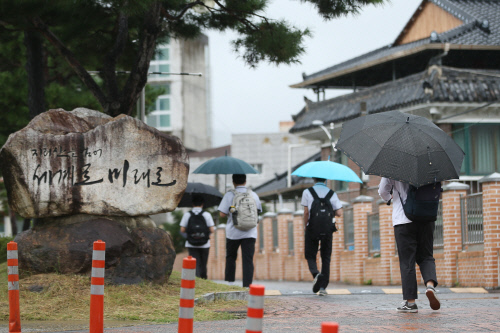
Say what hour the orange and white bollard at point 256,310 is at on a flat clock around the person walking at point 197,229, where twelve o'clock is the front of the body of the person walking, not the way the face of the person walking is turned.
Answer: The orange and white bollard is roughly at 6 o'clock from the person walking.

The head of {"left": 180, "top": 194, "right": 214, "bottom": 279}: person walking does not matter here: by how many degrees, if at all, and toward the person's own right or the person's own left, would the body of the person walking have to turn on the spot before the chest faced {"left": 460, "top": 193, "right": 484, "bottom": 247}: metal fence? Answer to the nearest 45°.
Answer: approximately 90° to the person's own right

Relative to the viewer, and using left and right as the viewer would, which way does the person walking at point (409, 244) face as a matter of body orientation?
facing away from the viewer and to the left of the viewer

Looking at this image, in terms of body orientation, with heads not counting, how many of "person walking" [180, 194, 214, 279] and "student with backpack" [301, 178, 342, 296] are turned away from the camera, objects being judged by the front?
2

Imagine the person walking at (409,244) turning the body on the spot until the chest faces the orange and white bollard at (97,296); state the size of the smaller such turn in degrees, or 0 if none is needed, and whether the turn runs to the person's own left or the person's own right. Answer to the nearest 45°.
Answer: approximately 90° to the person's own left

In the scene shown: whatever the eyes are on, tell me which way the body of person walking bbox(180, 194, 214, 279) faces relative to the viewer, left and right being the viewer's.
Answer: facing away from the viewer

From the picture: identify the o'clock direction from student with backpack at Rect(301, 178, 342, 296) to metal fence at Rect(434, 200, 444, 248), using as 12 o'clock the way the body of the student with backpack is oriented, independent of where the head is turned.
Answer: The metal fence is roughly at 1 o'clock from the student with backpack.

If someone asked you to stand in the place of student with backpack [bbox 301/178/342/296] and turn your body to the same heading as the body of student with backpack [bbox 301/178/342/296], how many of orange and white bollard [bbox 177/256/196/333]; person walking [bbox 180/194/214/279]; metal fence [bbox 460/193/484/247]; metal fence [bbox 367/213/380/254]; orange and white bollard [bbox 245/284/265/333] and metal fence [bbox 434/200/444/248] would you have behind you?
2

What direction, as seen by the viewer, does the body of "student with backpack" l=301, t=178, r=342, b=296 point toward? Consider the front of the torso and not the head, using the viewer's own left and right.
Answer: facing away from the viewer

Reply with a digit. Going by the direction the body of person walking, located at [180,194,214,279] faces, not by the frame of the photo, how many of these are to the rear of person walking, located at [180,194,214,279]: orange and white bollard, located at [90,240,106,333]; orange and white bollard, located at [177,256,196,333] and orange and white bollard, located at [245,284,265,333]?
3
